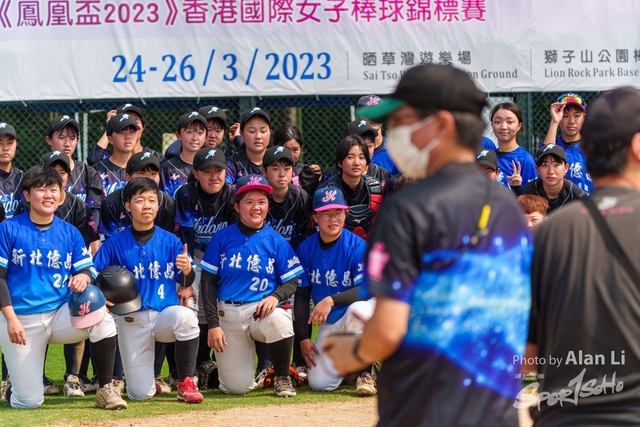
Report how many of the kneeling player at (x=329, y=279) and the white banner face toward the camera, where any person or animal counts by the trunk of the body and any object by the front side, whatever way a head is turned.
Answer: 2

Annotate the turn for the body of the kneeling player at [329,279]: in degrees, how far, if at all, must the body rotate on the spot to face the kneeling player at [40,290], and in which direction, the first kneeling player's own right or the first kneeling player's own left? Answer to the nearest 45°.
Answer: approximately 90° to the first kneeling player's own right

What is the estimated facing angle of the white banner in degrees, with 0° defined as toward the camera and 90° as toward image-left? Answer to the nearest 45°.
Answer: approximately 0°

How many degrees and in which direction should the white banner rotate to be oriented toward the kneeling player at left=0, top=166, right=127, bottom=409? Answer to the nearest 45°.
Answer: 0° — it already faces them

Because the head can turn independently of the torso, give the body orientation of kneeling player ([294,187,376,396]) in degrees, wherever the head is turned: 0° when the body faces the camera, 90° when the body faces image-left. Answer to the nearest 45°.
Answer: approximately 0°

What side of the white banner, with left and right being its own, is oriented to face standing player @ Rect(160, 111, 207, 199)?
front

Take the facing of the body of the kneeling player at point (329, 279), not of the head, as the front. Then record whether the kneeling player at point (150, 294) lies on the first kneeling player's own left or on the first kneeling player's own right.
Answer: on the first kneeling player's own right

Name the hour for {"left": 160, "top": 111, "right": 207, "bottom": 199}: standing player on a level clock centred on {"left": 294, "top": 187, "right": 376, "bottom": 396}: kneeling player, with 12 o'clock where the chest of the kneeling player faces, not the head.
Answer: The standing player is roughly at 4 o'clock from the kneeling player.
